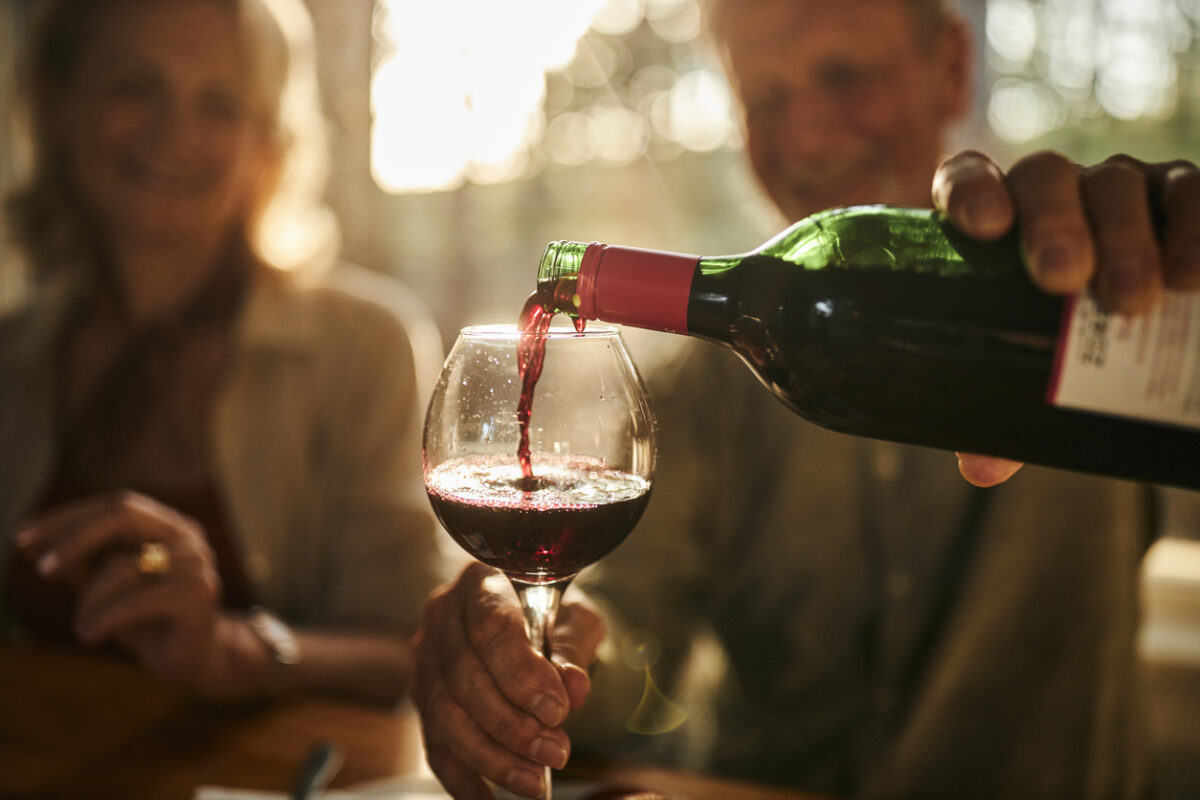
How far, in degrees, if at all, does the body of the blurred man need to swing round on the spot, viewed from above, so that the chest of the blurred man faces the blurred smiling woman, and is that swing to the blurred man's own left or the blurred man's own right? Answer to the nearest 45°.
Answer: approximately 90° to the blurred man's own right

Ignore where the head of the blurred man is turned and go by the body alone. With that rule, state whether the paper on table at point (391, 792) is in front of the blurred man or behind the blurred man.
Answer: in front

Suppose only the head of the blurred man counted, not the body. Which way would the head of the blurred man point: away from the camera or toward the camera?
toward the camera

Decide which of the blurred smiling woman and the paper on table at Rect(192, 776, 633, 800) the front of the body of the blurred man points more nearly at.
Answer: the paper on table

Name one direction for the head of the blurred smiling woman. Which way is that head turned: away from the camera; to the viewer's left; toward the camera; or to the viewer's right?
toward the camera

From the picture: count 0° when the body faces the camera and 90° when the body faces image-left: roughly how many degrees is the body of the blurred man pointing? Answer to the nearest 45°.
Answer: approximately 0°
